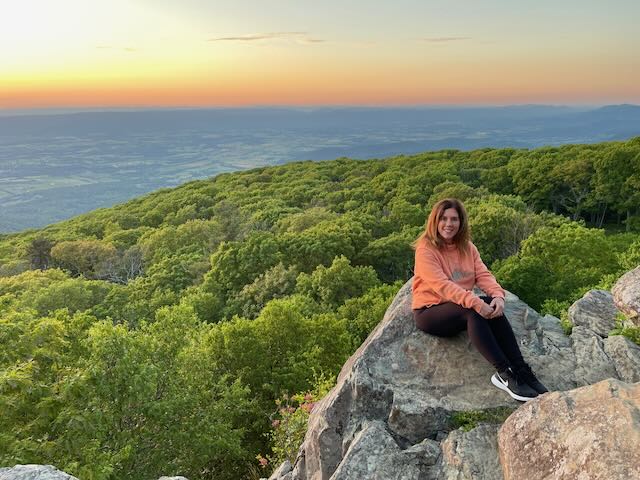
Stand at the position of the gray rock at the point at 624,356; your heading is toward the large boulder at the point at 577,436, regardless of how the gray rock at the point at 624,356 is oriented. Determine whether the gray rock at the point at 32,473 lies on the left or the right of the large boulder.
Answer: right

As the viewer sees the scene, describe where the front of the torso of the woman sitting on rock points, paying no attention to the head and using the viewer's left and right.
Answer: facing the viewer and to the right of the viewer

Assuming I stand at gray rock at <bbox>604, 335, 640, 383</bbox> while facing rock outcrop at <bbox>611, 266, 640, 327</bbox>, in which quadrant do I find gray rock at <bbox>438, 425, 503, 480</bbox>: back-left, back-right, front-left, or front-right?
back-left

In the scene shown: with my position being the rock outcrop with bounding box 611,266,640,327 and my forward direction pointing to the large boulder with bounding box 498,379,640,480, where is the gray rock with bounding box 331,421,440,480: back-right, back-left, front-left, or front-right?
front-right

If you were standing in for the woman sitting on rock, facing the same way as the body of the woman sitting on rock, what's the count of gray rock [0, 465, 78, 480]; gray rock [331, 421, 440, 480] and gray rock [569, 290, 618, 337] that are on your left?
1

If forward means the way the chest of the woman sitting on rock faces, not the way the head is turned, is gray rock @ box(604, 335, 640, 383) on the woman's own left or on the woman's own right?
on the woman's own left

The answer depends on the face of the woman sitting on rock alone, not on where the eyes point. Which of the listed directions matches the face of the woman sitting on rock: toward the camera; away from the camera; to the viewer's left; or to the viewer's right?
toward the camera

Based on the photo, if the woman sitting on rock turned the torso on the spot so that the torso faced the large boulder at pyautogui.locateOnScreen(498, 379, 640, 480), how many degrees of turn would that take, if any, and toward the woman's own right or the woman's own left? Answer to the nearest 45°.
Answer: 0° — they already face it

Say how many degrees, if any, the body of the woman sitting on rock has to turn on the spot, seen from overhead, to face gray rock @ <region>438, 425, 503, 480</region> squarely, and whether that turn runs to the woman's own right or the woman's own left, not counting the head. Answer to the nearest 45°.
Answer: approximately 45° to the woman's own right

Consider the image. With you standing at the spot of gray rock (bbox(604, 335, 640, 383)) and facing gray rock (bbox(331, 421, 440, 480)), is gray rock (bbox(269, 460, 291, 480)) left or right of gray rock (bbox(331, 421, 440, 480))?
right

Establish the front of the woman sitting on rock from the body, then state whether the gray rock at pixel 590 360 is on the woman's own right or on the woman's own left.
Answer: on the woman's own left

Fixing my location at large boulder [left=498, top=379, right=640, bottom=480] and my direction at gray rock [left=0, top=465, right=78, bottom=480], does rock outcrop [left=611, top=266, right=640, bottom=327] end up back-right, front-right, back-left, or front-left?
back-right
